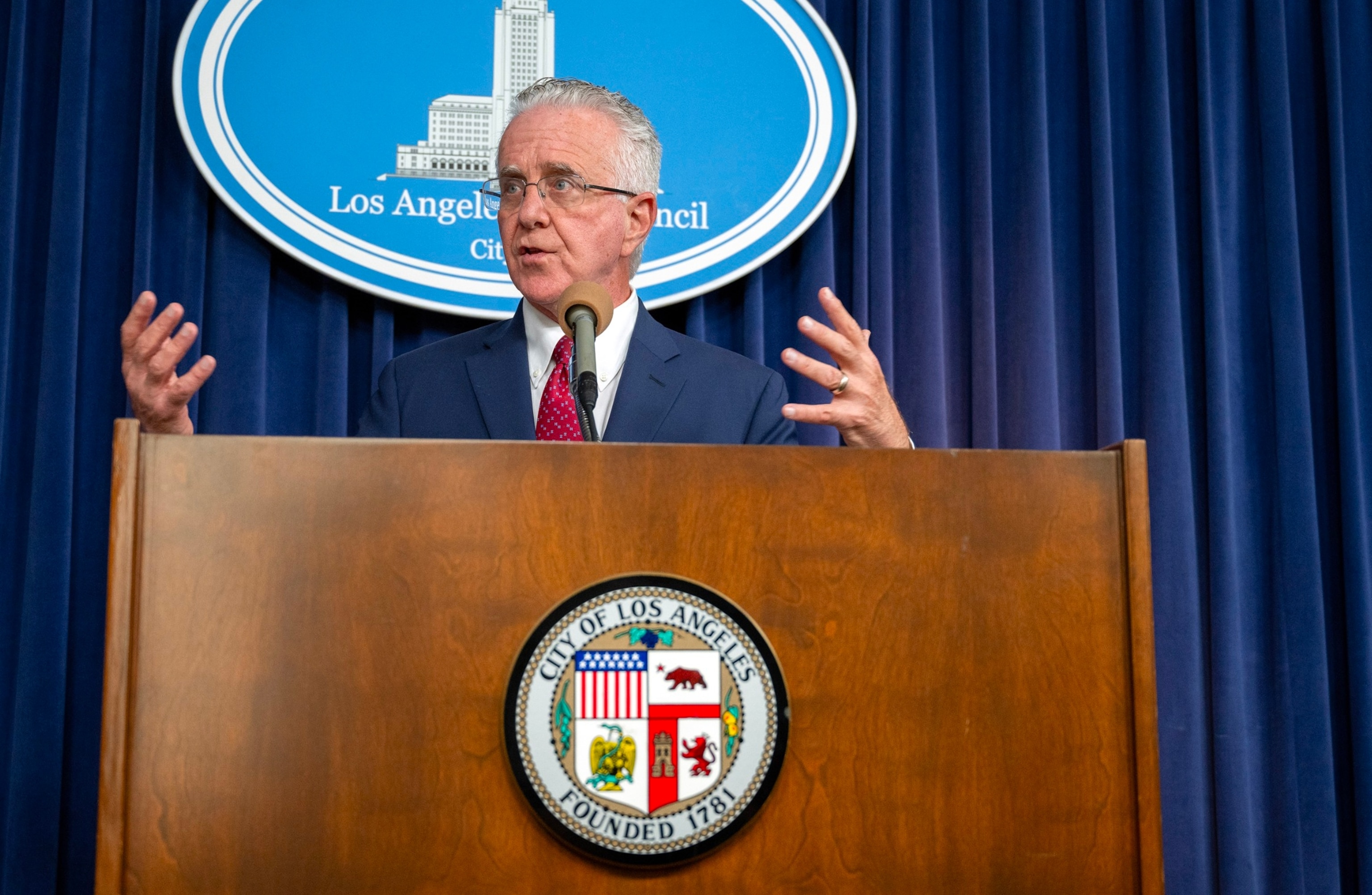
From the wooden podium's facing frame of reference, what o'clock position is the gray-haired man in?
The gray-haired man is roughly at 6 o'clock from the wooden podium.

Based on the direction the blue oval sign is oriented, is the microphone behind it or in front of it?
in front

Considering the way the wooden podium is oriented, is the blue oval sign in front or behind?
behind

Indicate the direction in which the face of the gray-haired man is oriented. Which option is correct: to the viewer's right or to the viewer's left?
to the viewer's left

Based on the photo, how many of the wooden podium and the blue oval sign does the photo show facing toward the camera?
2

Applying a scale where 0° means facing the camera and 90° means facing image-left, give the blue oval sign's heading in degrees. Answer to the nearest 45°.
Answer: approximately 0°

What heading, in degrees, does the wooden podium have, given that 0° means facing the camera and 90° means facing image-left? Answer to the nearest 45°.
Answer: approximately 0°

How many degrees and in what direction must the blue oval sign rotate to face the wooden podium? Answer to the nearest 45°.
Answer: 0° — it already faces it
